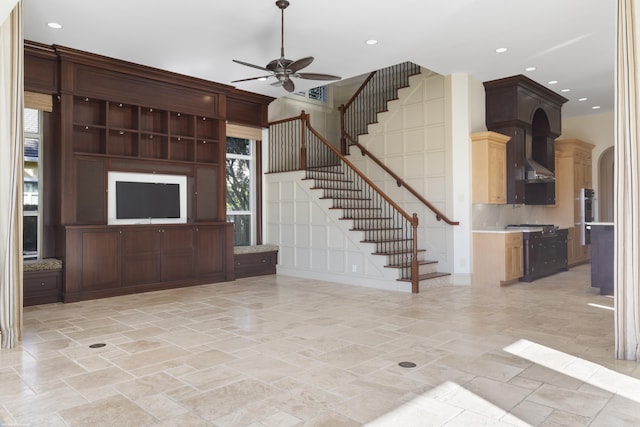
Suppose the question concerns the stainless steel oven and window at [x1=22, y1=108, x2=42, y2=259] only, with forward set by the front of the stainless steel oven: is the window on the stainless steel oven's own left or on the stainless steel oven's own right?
on the stainless steel oven's own right

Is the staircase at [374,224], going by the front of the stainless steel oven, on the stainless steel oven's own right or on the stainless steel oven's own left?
on the stainless steel oven's own right

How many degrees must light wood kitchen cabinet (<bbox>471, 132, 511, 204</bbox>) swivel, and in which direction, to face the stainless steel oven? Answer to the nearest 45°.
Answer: approximately 90° to its left

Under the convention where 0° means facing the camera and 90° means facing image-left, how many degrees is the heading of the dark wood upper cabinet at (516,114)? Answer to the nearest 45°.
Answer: approximately 315°

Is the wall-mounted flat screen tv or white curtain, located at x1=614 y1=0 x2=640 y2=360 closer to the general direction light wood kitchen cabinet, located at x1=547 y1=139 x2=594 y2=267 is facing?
the white curtain

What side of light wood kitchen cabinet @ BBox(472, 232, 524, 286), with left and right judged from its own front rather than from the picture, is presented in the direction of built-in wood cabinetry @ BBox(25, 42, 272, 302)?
right

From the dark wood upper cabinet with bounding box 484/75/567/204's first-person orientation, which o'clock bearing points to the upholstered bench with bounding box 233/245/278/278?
The upholstered bench is roughly at 4 o'clock from the dark wood upper cabinet.

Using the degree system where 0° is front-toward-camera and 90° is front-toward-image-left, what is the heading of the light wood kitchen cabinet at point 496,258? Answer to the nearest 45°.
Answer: approximately 315°

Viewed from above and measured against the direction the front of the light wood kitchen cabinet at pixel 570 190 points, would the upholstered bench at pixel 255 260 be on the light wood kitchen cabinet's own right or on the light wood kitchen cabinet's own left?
on the light wood kitchen cabinet's own right

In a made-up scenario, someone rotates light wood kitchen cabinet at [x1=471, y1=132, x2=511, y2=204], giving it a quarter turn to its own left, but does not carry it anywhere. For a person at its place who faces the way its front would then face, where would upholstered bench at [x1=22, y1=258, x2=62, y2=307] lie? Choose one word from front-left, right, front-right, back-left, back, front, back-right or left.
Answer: back

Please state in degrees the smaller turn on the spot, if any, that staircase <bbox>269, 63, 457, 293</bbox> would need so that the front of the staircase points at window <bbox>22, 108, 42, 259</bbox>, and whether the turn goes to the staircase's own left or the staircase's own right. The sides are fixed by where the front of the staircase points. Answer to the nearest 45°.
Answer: approximately 90° to the staircase's own right

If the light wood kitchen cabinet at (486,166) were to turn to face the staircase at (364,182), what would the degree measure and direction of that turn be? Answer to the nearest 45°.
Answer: approximately 135° to its right

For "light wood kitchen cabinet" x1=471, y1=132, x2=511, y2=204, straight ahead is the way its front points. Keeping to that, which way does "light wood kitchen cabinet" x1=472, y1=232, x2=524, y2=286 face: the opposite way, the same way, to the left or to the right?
the same way

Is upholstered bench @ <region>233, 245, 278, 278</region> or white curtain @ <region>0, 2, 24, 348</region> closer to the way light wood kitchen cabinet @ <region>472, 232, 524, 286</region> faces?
the white curtain

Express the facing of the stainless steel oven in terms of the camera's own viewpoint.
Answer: facing the viewer and to the right of the viewer

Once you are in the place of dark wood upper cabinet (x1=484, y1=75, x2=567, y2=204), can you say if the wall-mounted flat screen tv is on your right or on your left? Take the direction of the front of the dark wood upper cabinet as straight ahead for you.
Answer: on your right

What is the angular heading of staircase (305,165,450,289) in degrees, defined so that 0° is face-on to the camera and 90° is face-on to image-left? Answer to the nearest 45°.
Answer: approximately 315°

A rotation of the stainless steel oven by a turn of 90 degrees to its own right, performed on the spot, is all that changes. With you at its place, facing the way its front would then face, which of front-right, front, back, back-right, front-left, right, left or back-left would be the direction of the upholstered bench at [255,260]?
front
